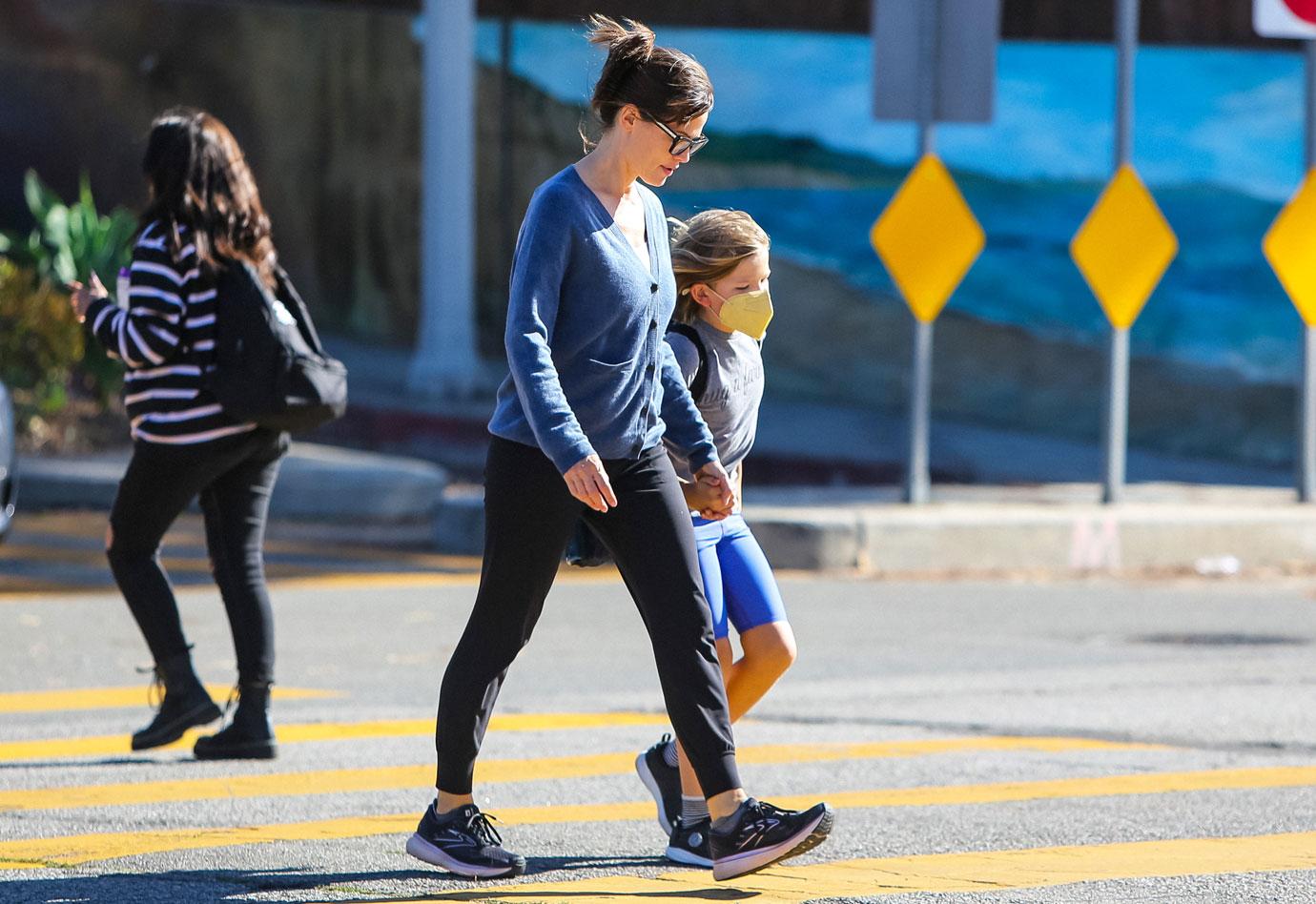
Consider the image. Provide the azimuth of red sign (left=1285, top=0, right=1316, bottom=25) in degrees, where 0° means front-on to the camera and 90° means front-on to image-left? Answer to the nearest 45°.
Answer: approximately 0°

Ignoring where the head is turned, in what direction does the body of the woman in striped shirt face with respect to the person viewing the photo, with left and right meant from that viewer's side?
facing to the left of the viewer

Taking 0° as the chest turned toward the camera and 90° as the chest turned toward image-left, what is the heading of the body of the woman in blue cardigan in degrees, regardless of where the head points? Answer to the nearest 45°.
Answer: approximately 315°

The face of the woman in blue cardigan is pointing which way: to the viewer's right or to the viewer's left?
to the viewer's right

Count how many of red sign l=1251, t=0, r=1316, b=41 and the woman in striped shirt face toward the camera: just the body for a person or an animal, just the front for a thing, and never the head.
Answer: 1

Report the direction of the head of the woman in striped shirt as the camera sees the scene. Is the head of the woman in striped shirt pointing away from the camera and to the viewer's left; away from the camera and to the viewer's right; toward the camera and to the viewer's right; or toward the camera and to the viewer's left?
away from the camera and to the viewer's left

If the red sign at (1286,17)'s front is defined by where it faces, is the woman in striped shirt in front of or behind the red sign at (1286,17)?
in front

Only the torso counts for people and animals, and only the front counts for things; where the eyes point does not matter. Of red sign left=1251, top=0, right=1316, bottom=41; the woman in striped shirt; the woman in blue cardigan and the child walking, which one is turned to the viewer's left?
the woman in striped shirt

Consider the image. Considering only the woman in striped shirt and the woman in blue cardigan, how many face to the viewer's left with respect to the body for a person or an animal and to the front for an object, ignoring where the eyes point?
1

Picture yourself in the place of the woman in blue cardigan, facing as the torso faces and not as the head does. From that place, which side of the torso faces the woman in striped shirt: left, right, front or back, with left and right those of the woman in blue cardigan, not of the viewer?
back

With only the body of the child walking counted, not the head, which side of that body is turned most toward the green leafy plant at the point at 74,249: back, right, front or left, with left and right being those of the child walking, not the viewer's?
back
